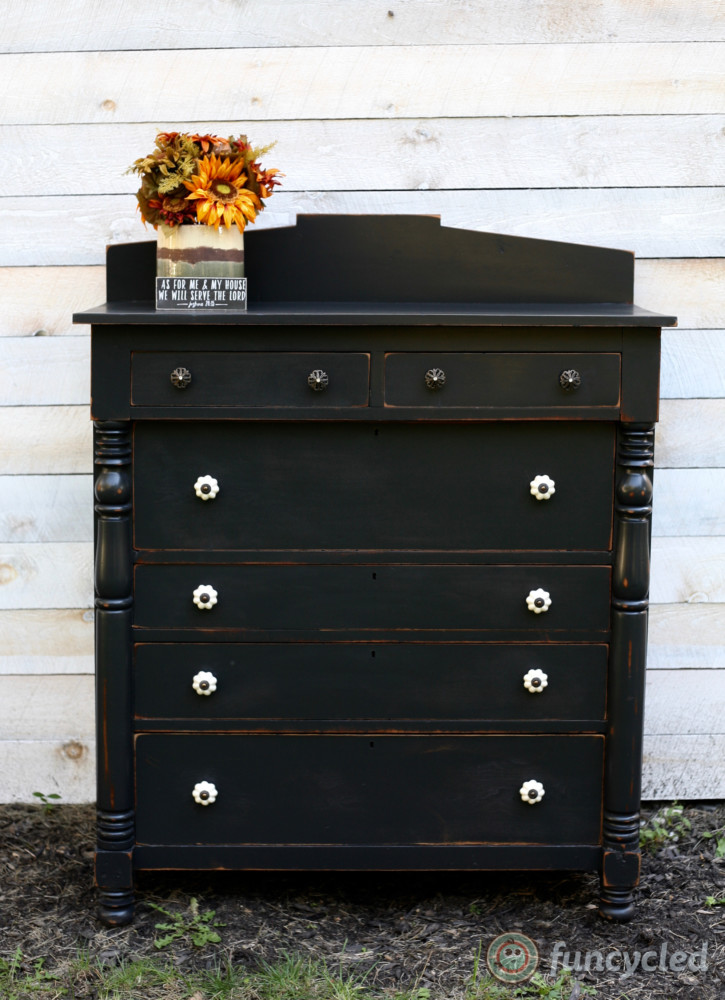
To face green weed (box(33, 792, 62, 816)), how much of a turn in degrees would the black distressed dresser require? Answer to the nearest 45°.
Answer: approximately 135° to its right

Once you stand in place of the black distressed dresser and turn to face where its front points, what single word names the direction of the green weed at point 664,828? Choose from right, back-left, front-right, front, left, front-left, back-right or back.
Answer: back-left

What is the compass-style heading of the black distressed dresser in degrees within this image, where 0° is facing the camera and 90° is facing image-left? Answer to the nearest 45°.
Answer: approximately 0°

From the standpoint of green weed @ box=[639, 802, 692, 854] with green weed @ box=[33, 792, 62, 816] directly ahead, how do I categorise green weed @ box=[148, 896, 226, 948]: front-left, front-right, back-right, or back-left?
front-left

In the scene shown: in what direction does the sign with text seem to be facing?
toward the camera
